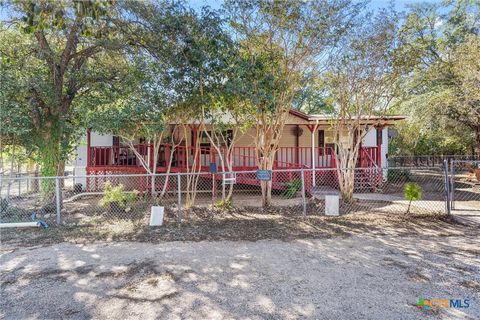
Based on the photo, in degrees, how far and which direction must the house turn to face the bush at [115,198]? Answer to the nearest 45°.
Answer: approximately 45° to its right

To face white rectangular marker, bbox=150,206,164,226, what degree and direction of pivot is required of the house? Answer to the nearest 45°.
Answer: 0° — it already faces it

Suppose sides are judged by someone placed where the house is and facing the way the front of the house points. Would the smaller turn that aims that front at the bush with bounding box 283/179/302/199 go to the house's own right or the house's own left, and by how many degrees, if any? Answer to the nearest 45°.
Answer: approximately 45° to the house's own left

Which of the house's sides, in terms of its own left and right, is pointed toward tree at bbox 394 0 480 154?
left

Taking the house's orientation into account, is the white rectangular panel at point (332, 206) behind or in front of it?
in front

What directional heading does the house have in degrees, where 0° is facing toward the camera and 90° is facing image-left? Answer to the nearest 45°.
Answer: approximately 0°

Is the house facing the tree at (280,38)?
yes
